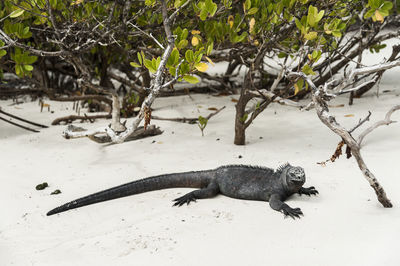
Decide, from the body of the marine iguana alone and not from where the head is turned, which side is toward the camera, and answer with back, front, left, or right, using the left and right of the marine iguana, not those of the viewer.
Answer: right

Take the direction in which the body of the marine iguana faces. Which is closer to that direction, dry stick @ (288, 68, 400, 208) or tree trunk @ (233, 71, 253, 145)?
the dry stick

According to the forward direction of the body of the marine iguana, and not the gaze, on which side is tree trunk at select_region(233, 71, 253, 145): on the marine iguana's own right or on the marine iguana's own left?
on the marine iguana's own left

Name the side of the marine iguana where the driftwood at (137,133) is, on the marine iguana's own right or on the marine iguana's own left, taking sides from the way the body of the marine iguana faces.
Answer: on the marine iguana's own left

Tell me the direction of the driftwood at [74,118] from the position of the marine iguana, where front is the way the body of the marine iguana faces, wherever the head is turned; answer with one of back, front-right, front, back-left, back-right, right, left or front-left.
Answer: back-left
